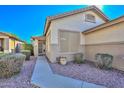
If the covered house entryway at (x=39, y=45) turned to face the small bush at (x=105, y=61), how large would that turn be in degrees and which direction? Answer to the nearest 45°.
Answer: approximately 45° to its left

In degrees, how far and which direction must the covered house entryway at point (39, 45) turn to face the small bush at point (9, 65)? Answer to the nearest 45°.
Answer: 0° — it already faces it

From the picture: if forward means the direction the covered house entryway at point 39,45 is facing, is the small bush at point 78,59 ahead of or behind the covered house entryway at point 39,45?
ahead

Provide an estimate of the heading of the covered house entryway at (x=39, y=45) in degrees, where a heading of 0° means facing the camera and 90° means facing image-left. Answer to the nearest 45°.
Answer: approximately 0°
